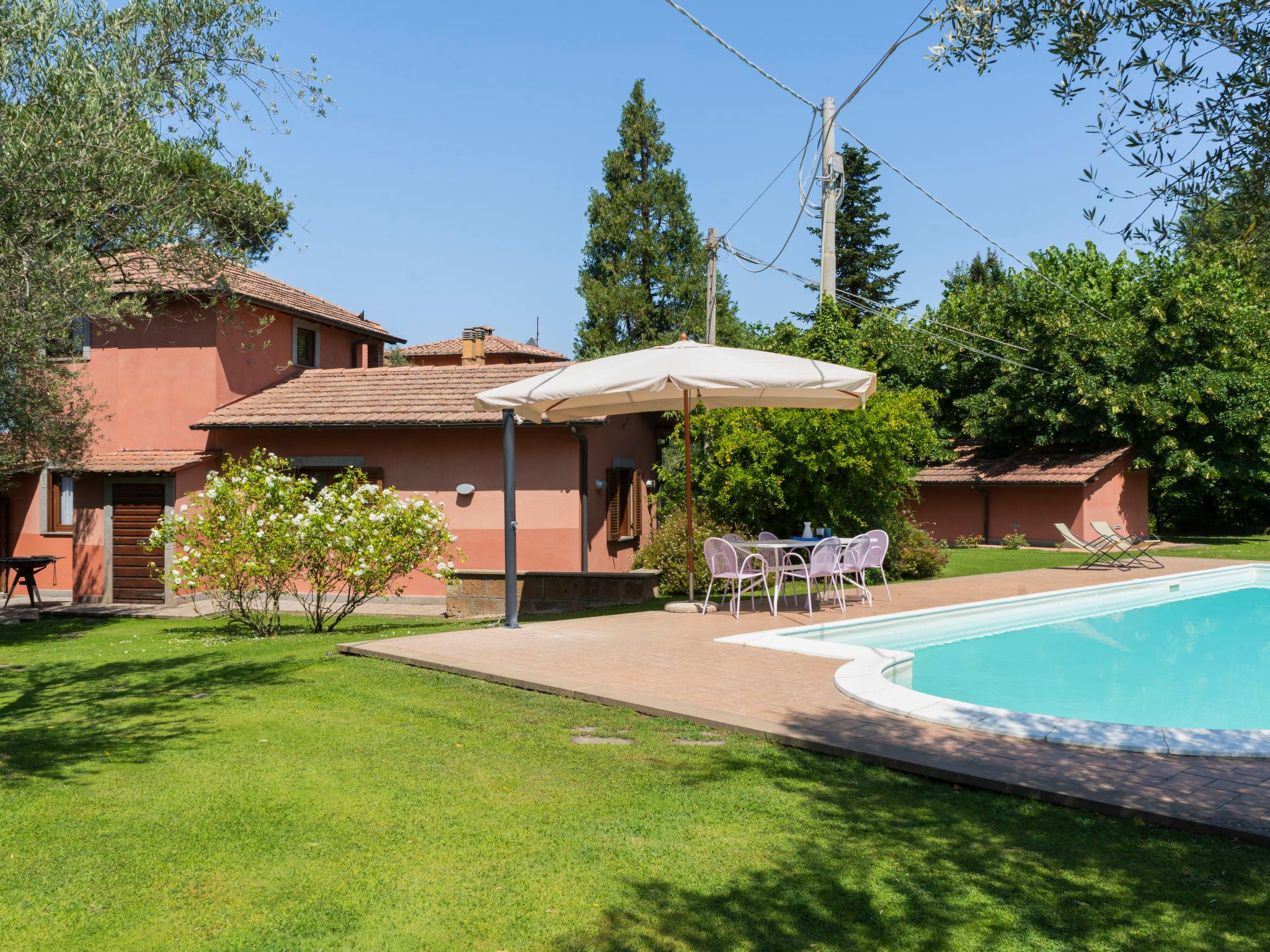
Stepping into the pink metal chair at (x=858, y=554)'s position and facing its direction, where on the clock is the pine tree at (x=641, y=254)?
The pine tree is roughly at 1 o'clock from the pink metal chair.

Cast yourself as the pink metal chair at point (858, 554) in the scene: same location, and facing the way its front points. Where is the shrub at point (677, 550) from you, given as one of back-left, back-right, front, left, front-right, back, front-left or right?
front

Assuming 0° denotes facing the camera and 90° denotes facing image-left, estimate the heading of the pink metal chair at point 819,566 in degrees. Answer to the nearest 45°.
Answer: approximately 135°

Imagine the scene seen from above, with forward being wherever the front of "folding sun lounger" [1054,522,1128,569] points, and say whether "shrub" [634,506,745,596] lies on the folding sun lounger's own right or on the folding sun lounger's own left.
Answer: on the folding sun lounger's own right

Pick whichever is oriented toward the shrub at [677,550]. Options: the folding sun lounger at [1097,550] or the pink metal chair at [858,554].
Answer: the pink metal chair

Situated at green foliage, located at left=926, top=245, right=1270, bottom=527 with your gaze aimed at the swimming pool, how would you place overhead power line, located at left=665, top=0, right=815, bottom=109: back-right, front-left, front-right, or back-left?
front-right

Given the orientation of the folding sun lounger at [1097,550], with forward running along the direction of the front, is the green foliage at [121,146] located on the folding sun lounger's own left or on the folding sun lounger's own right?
on the folding sun lounger's own right

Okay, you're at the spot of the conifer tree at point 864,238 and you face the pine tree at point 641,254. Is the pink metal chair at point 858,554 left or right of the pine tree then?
left

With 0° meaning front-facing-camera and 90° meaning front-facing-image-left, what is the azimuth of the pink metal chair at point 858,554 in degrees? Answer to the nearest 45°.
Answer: approximately 135°

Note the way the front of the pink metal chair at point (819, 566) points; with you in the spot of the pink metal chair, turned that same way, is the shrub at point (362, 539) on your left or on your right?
on your left

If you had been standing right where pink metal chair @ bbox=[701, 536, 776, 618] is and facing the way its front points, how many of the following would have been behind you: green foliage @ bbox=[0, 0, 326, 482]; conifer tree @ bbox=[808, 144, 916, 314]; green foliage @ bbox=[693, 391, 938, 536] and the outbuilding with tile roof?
1

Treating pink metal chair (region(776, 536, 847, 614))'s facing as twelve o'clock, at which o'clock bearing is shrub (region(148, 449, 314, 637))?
The shrub is roughly at 10 o'clock from the pink metal chair.

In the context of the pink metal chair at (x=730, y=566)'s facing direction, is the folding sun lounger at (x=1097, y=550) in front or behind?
in front
